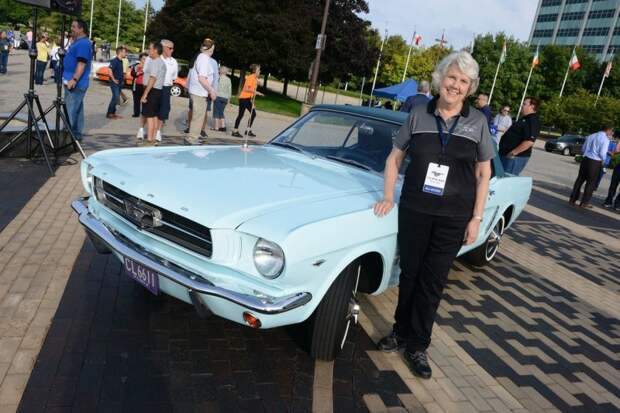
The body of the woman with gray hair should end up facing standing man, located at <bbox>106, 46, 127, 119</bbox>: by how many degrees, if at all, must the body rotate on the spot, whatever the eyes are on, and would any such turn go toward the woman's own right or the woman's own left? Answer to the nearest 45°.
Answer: approximately 135° to the woman's own right

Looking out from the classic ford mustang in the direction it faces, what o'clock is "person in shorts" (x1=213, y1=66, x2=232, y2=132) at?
The person in shorts is roughly at 4 o'clock from the classic ford mustang.

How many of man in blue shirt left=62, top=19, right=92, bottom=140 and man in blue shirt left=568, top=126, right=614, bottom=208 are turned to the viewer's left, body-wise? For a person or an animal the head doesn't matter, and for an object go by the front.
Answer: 1

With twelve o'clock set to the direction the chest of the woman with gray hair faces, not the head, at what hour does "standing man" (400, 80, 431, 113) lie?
The standing man is roughly at 6 o'clock from the woman with gray hair.
